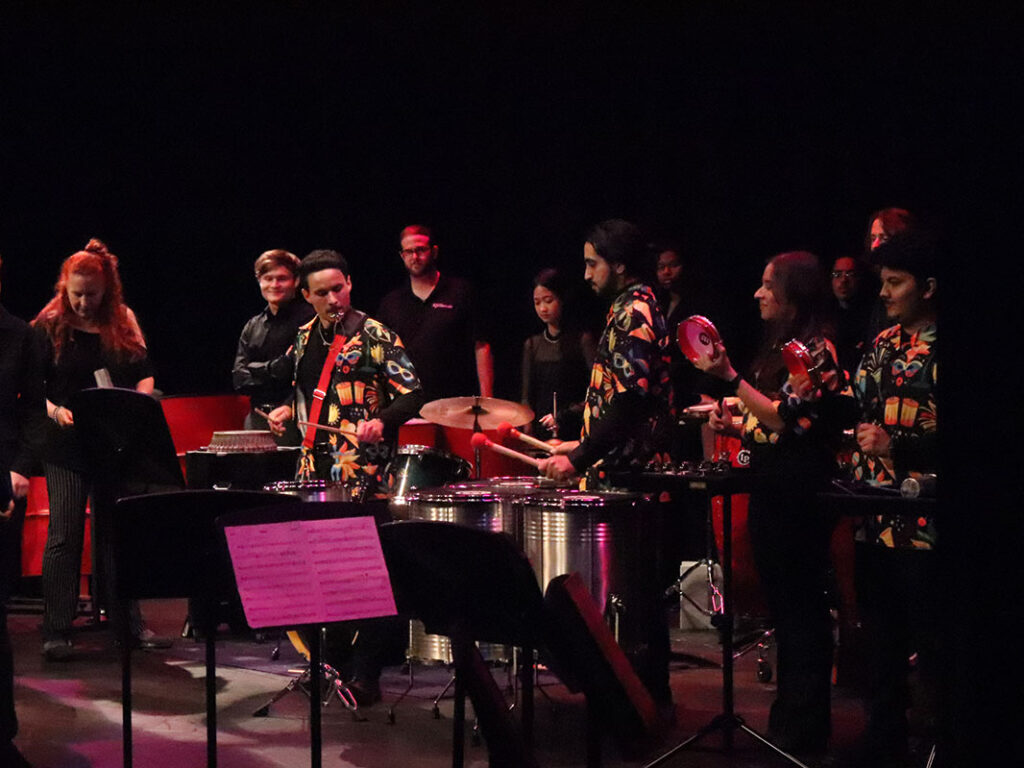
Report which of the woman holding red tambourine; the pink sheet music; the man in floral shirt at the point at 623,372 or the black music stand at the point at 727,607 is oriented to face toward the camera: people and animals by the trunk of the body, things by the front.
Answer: the pink sheet music

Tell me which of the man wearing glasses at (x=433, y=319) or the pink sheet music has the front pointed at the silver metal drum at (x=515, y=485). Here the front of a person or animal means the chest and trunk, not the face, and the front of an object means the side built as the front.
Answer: the man wearing glasses

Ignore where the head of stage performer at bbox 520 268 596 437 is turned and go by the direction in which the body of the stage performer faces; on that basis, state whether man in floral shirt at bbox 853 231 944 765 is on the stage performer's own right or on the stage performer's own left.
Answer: on the stage performer's own left

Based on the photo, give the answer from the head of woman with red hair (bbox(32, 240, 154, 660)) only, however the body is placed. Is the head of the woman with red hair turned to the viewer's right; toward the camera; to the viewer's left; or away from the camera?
toward the camera

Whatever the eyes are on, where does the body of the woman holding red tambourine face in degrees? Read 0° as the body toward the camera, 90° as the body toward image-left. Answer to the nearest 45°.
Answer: approximately 90°

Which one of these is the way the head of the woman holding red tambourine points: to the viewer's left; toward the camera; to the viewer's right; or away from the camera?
to the viewer's left

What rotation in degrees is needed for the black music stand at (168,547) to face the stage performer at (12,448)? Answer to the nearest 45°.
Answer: approximately 45° to its left

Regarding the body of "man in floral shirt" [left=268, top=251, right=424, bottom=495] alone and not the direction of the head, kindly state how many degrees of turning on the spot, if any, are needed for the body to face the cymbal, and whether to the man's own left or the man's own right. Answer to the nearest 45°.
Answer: approximately 135° to the man's own left

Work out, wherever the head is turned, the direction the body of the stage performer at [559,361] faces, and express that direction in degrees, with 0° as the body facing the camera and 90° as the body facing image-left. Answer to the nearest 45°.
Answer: approximately 45°

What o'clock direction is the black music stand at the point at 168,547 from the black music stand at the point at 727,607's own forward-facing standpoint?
the black music stand at the point at 168,547 is roughly at 8 o'clock from the black music stand at the point at 727,607.

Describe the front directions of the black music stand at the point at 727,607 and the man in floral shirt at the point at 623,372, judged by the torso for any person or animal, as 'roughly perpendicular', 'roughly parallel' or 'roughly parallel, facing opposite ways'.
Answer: roughly perpendicular

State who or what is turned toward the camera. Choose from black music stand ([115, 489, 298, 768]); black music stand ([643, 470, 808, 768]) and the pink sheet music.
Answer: the pink sheet music

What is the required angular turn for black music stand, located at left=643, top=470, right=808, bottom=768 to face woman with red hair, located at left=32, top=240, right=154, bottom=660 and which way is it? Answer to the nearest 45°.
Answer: approximately 45° to its left

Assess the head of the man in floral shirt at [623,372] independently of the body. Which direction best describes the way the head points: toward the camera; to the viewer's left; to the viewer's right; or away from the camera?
to the viewer's left

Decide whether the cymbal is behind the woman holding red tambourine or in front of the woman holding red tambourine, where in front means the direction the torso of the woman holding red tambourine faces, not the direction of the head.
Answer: in front

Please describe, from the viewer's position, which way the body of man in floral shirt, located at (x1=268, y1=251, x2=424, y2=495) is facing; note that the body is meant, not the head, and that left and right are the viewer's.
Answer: facing the viewer and to the left of the viewer

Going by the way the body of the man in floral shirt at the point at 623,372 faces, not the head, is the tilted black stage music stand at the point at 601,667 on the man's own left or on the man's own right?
on the man's own left

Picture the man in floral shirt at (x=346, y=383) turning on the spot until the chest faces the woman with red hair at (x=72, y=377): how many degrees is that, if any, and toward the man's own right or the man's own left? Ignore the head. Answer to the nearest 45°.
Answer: approximately 90° to the man's own right

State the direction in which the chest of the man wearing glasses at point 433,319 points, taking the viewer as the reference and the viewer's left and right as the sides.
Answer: facing the viewer

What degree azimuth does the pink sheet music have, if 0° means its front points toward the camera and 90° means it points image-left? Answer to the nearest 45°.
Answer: approximately 0°

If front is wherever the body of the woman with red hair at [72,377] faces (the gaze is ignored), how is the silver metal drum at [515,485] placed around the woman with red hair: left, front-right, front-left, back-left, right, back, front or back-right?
front-left

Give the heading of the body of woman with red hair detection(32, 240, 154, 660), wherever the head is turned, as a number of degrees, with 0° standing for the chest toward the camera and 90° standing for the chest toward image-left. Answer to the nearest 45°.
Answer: approximately 0°

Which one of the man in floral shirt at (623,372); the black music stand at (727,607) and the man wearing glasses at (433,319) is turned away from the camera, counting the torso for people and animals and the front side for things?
the black music stand
